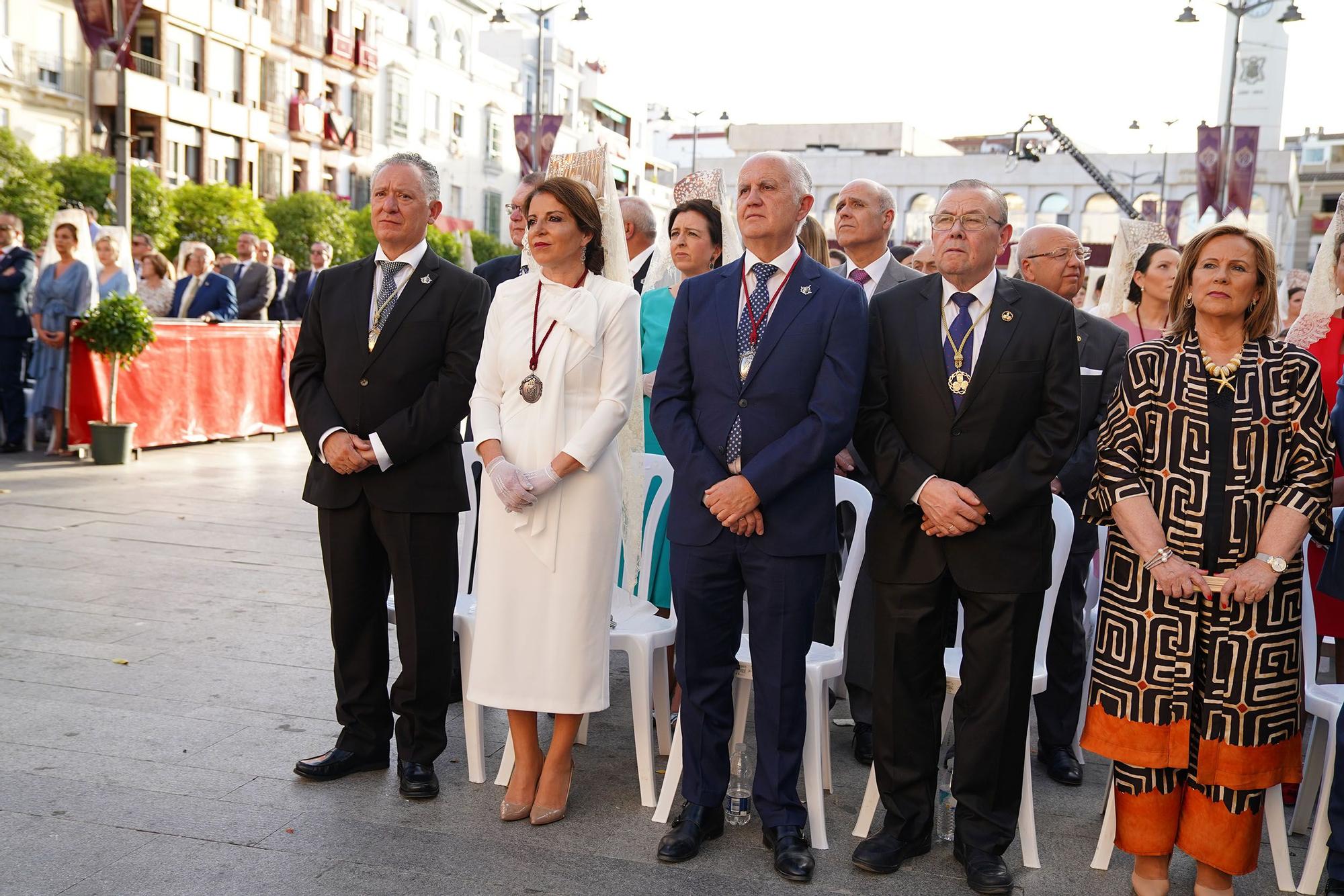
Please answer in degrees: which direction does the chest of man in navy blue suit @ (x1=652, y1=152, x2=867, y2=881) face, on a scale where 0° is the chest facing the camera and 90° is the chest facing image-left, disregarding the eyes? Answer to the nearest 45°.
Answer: approximately 45°

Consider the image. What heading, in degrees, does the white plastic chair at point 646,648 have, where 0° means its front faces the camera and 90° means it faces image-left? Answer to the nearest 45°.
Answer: approximately 45°

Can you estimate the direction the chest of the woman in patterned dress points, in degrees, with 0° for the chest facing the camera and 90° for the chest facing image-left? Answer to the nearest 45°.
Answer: approximately 0°

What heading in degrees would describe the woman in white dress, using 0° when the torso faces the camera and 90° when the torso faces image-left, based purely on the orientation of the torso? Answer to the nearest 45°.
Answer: approximately 45°
